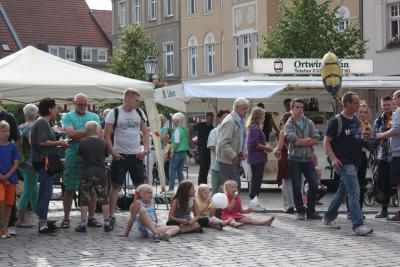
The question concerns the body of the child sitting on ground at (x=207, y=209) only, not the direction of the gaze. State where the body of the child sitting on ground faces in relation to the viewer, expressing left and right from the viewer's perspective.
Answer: facing the viewer and to the right of the viewer

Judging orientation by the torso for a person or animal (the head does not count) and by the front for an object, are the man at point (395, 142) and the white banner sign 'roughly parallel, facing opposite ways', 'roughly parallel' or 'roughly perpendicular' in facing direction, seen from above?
roughly perpendicular

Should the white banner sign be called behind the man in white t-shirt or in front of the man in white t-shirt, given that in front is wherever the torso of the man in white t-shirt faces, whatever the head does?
behind

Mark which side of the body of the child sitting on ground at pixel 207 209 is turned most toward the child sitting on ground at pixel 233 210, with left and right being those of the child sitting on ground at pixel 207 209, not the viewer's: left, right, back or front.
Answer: left

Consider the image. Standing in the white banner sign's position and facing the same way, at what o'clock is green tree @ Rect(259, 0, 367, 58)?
The green tree is roughly at 6 o'clock from the white banner sign.

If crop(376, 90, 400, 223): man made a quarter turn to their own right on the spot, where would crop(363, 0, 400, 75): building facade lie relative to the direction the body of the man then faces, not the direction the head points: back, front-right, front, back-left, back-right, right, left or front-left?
front

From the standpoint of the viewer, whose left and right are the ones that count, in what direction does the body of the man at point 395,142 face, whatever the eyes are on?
facing to the left of the viewer
